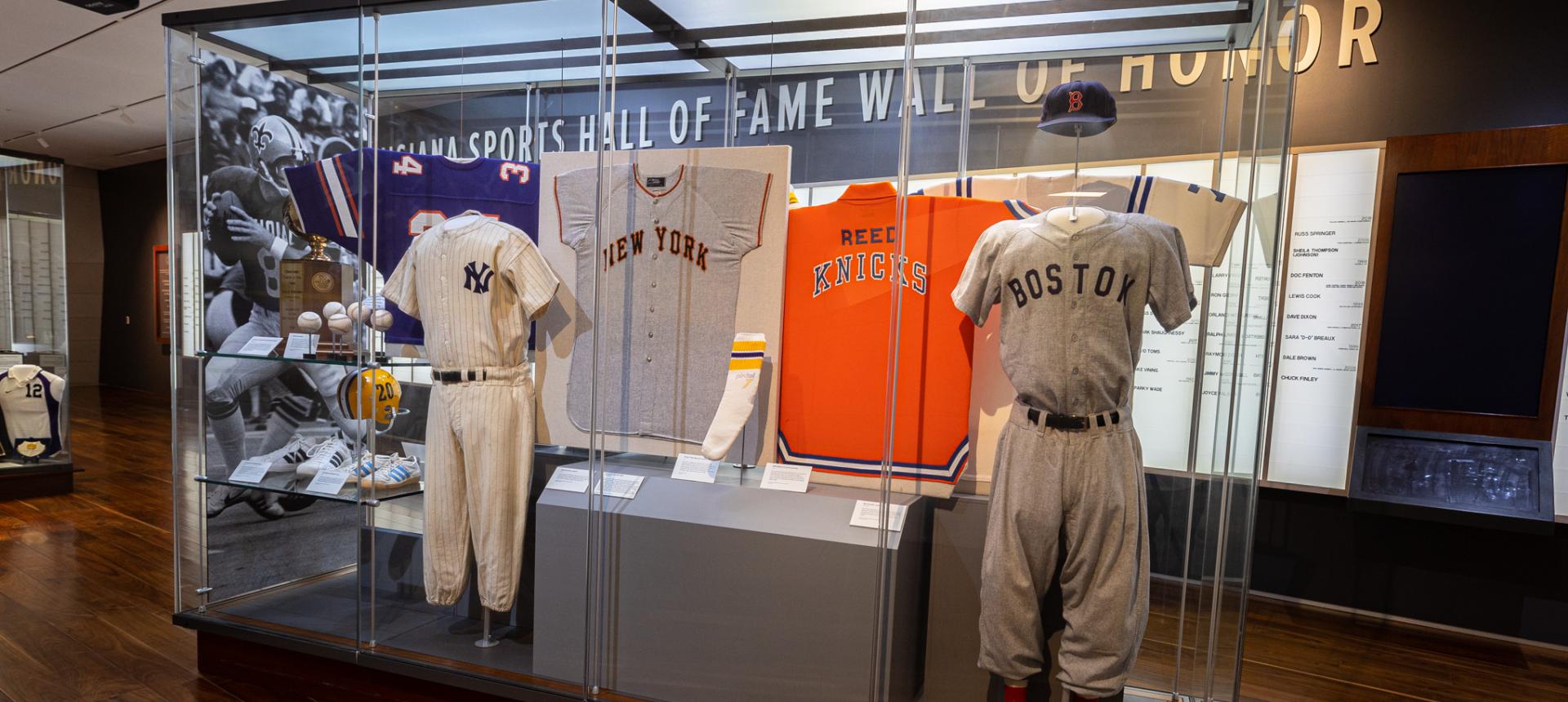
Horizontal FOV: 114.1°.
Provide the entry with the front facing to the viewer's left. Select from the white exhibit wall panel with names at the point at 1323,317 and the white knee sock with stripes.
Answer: the white knee sock with stripes

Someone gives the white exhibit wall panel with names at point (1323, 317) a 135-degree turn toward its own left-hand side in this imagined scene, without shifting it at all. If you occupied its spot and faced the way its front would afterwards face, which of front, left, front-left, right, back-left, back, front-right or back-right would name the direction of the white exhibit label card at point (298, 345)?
back

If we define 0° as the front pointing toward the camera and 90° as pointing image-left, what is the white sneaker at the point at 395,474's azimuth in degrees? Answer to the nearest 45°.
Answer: approximately 45°

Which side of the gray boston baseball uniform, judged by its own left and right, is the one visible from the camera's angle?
front

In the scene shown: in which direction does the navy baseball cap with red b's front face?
toward the camera

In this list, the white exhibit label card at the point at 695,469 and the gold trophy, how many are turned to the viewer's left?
0

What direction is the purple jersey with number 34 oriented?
toward the camera

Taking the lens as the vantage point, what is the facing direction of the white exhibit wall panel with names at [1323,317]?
facing the viewer

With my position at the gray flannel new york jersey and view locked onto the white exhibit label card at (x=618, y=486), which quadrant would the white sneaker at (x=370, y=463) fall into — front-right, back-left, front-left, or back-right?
front-right

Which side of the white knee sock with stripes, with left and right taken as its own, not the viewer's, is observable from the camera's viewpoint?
left

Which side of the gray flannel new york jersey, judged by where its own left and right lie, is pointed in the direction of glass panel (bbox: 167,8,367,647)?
right
